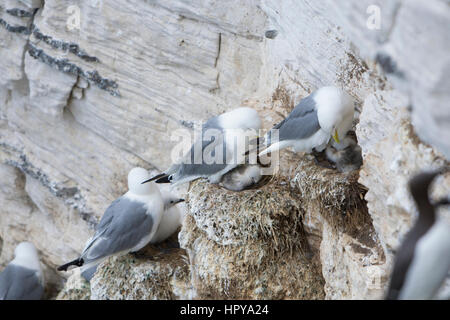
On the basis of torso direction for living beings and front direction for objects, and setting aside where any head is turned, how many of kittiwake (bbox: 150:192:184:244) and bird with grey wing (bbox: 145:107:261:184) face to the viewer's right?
2

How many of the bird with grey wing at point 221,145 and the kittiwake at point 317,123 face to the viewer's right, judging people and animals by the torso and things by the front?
2

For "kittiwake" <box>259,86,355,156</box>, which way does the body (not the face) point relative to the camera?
to the viewer's right

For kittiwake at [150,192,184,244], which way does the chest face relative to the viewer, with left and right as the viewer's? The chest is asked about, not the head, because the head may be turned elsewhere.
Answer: facing to the right of the viewer

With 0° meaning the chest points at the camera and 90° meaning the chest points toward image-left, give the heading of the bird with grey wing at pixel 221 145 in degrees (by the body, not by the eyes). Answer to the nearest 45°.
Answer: approximately 270°
